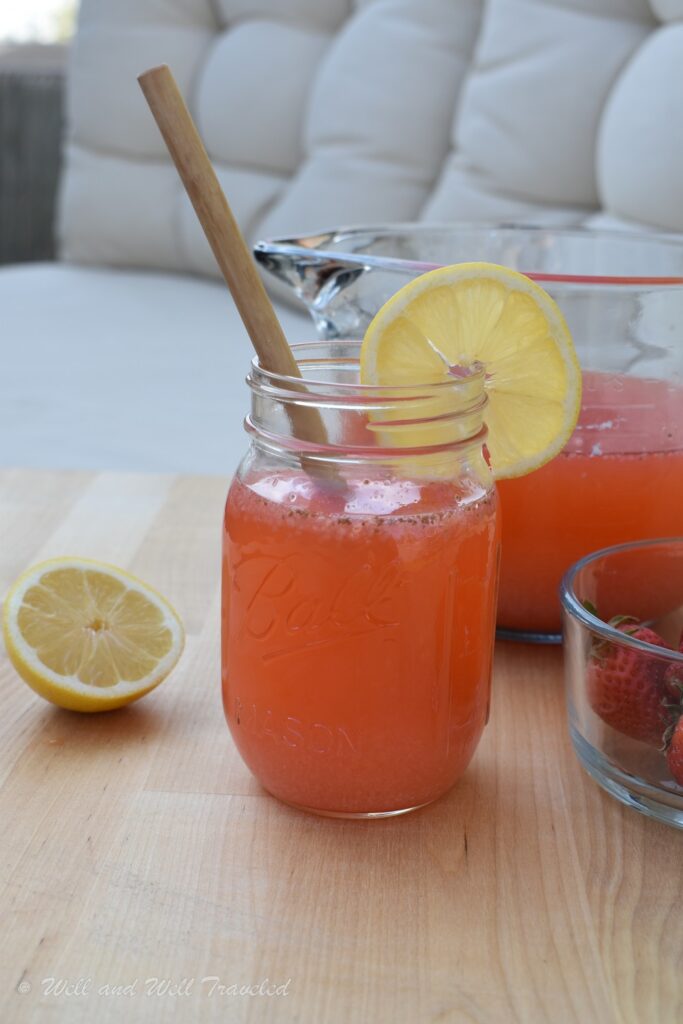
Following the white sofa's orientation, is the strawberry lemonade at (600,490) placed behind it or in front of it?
in front

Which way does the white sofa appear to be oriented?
toward the camera

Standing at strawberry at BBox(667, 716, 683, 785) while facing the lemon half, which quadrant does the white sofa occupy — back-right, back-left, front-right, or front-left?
front-right

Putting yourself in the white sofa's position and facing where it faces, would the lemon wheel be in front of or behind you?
in front

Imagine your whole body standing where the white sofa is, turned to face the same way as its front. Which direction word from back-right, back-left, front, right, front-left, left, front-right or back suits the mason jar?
front

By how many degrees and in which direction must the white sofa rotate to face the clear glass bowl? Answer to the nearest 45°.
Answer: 0° — it already faces it

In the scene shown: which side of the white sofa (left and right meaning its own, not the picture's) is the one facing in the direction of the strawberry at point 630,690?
front

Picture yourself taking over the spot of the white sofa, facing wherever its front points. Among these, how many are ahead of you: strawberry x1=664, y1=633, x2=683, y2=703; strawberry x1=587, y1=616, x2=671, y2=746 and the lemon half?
3

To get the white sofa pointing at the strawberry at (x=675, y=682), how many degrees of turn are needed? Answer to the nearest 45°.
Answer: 0° — it already faces it

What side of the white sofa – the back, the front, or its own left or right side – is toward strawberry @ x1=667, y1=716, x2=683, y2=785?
front

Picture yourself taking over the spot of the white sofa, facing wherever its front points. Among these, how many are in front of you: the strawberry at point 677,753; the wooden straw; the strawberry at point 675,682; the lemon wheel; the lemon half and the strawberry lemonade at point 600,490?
6

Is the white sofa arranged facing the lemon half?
yes

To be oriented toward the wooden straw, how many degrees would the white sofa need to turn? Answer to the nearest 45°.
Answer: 0° — it already faces it
